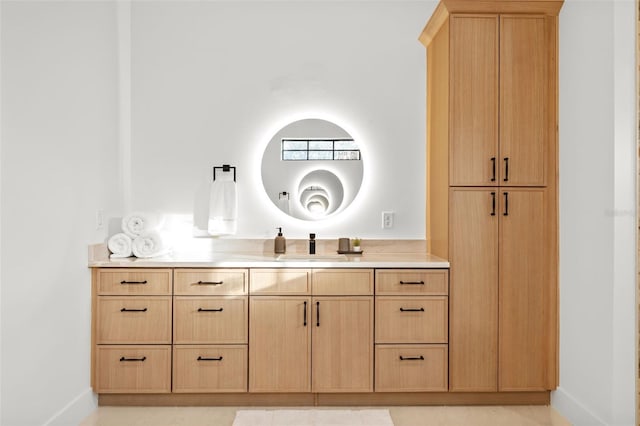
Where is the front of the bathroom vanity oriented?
toward the camera

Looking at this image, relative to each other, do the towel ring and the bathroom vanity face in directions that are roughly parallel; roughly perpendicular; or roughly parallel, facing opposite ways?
roughly parallel

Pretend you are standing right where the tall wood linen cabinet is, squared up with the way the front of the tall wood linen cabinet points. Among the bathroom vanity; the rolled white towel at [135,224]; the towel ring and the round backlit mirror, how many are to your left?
0

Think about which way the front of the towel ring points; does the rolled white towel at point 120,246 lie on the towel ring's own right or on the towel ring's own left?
on the towel ring's own right

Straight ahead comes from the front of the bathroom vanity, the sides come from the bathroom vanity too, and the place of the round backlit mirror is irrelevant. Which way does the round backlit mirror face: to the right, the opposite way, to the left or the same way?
the same way

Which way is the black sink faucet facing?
toward the camera

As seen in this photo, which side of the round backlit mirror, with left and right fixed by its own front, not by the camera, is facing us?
front

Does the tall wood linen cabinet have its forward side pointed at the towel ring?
no
